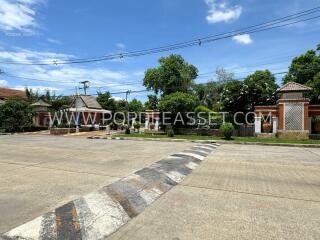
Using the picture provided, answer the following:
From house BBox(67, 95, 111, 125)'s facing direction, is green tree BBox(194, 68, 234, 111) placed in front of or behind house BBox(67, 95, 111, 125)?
behind

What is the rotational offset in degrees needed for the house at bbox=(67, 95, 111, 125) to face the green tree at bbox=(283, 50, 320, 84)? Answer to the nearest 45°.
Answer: approximately 90° to its left

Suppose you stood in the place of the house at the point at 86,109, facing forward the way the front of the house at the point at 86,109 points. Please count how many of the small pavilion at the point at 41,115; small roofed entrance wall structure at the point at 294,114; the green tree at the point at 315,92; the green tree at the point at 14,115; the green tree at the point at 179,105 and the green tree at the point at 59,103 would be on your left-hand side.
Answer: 3

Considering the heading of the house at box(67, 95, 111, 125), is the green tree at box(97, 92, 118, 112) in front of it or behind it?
behind

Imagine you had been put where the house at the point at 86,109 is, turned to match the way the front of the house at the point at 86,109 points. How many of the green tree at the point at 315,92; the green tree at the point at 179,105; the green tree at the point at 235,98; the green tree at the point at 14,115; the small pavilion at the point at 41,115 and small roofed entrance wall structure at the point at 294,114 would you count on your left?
4

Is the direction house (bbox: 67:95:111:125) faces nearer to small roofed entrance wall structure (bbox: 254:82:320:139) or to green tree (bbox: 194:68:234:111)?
the small roofed entrance wall structure

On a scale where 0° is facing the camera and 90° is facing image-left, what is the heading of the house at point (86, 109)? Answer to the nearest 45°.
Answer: approximately 45°

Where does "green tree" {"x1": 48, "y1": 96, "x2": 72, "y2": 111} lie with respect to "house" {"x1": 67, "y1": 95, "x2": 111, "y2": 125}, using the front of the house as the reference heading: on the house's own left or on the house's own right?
on the house's own right

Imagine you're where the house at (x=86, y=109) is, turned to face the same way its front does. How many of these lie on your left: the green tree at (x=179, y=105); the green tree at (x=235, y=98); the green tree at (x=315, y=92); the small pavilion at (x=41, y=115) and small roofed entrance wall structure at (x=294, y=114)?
4
